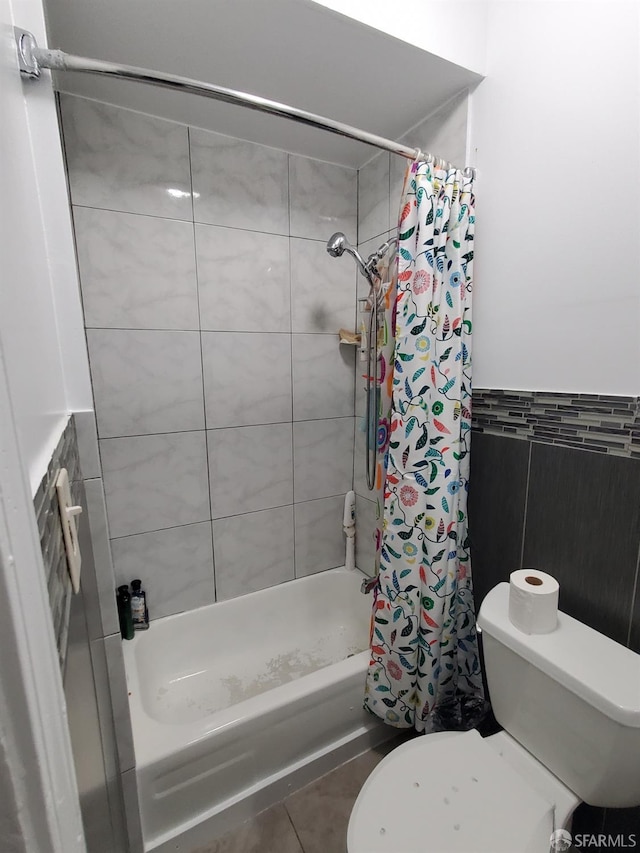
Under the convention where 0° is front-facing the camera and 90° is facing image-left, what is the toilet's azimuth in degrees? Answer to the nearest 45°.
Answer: approximately 45°

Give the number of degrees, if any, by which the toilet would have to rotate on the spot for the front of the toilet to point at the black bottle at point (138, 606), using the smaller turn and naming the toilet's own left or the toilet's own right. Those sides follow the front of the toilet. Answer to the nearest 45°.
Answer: approximately 45° to the toilet's own right

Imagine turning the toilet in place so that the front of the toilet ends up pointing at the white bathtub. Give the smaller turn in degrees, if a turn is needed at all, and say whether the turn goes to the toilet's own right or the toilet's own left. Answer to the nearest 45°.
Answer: approximately 45° to the toilet's own right
